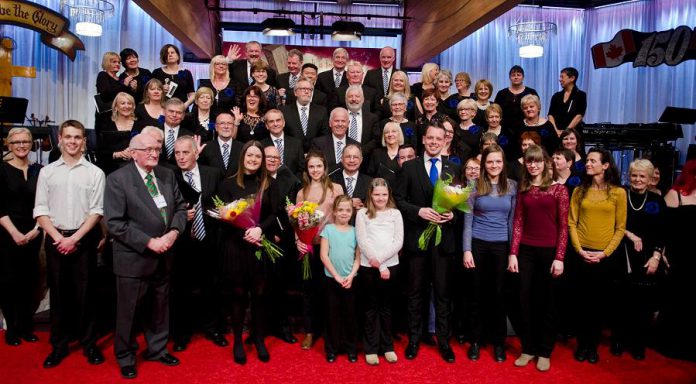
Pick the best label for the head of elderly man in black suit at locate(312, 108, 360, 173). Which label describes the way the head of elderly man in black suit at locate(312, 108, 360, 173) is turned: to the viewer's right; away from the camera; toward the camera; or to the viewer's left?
toward the camera

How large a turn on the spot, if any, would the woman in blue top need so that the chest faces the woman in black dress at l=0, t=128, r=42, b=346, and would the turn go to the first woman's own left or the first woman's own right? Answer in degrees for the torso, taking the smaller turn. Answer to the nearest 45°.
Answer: approximately 90° to the first woman's own right

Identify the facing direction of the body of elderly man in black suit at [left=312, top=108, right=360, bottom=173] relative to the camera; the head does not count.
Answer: toward the camera

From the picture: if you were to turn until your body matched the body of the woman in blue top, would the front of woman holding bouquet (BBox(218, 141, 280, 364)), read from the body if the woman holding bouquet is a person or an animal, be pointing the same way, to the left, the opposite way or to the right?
the same way

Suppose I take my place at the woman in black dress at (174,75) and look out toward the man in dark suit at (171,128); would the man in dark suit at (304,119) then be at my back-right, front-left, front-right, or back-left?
front-left

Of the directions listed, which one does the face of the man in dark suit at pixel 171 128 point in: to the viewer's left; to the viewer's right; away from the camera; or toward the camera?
toward the camera

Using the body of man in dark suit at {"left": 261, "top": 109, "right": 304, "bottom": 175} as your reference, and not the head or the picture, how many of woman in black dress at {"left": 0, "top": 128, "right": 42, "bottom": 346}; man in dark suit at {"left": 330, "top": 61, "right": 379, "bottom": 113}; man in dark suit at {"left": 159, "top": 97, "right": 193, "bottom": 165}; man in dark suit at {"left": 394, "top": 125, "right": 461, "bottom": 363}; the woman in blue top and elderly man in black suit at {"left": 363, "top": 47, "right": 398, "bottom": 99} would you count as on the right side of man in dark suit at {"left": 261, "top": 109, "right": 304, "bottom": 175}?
2

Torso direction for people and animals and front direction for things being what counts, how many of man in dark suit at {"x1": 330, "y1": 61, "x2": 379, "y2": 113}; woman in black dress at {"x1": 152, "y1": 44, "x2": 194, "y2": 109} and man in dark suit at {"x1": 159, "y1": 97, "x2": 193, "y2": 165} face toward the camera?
3

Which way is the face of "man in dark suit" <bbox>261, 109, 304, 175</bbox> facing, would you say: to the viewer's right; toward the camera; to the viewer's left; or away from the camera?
toward the camera

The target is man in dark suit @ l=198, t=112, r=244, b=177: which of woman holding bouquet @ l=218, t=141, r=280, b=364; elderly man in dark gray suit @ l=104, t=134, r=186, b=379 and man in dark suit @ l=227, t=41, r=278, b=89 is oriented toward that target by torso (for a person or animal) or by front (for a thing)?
man in dark suit @ l=227, t=41, r=278, b=89

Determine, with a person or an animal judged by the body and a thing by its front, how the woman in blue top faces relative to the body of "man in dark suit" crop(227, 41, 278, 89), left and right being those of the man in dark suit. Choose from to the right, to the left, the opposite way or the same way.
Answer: the same way

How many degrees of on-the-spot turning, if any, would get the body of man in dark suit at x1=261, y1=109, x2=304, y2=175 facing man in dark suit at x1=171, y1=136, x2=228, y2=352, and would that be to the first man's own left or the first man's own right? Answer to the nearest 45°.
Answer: approximately 45° to the first man's own right

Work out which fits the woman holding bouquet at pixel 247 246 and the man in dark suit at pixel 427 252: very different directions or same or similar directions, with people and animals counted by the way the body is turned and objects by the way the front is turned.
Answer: same or similar directions

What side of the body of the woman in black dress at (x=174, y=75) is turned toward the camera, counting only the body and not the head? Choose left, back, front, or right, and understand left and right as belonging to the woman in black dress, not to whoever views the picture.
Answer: front

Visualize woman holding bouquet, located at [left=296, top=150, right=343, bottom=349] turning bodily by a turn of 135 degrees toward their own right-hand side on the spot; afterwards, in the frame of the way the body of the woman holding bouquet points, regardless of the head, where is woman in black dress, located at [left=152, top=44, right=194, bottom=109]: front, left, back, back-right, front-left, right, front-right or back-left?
front

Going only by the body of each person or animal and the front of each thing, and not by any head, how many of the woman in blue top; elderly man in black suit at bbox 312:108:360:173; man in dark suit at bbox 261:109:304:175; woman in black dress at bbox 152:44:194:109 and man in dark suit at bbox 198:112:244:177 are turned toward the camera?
5

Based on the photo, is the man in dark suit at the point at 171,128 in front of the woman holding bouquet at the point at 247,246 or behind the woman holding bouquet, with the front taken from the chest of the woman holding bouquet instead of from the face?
behind

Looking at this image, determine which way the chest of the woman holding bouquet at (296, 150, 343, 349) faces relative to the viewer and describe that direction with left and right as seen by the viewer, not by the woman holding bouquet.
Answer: facing the viewer
